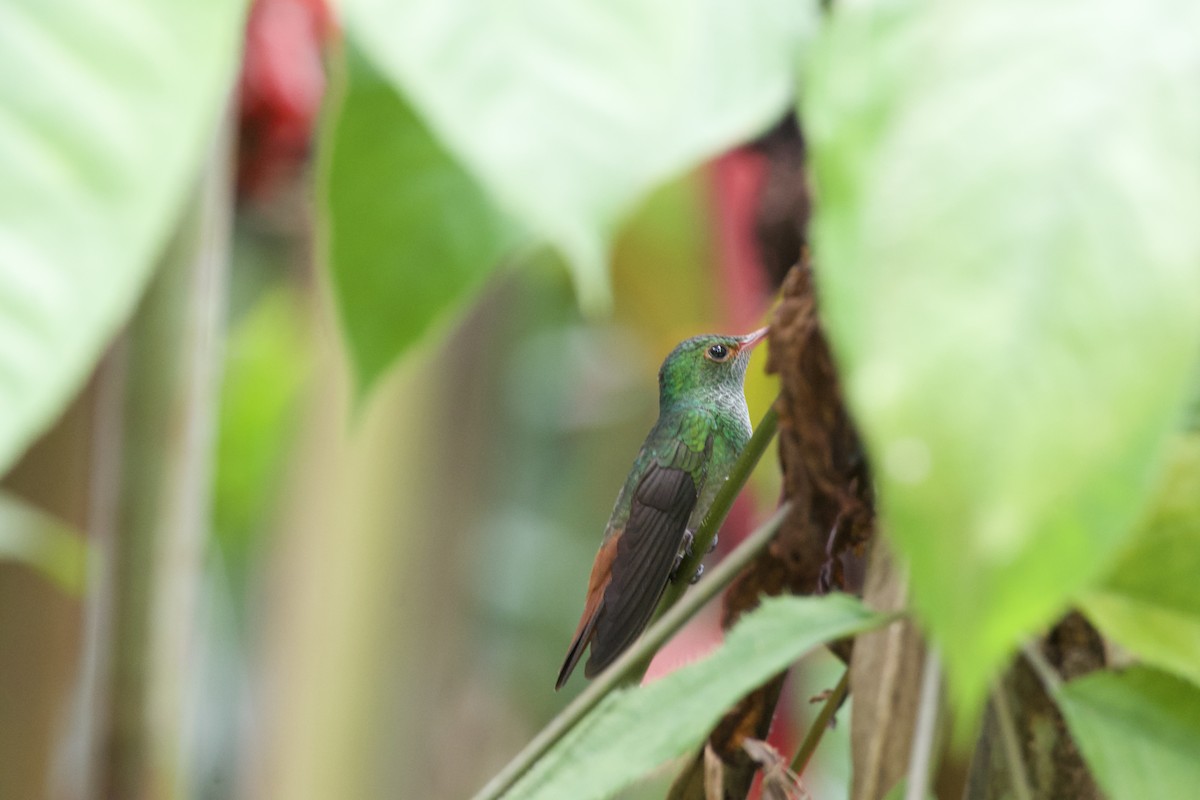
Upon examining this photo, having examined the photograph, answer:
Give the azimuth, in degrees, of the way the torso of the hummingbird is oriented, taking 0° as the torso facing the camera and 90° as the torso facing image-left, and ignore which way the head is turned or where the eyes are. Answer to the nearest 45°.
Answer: approximately 270°
